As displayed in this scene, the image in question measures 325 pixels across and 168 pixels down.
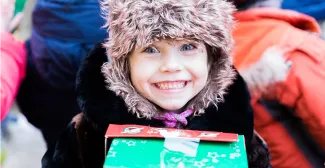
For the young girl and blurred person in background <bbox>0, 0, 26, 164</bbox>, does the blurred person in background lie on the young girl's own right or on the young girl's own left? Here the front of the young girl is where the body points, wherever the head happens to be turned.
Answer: on the young girl's own right

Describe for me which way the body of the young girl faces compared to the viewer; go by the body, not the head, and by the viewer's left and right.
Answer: facing the viewer
